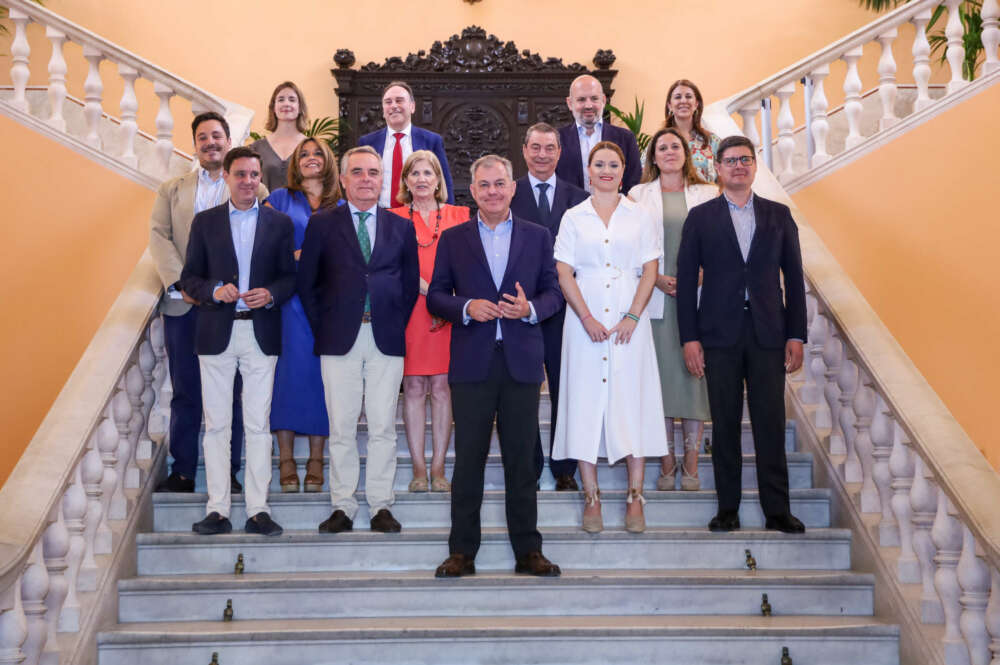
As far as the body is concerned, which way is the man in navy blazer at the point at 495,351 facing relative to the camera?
toward the camera

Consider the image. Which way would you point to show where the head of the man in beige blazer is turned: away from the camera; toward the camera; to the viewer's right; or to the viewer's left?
toward the camera

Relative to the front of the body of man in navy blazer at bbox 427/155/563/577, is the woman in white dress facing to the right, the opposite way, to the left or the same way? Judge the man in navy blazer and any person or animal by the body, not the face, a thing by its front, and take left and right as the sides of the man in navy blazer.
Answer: the same way

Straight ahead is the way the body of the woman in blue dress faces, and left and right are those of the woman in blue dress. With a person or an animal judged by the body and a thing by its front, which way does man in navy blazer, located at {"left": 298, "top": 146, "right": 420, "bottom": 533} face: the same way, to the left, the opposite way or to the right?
the same way

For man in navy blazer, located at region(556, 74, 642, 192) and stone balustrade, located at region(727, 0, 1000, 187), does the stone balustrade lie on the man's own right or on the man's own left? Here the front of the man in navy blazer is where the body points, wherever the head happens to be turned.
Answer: on the man's own left

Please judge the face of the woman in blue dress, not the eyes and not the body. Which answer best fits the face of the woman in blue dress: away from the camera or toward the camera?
toward the camera

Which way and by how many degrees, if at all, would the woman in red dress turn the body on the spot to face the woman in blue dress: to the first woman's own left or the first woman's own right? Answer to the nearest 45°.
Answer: approximately 90° to the first woman's own right

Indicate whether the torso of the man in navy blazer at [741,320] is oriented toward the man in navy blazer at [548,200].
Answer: no

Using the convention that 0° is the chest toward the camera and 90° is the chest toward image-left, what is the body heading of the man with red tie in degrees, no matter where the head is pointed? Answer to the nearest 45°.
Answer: approximately 0°

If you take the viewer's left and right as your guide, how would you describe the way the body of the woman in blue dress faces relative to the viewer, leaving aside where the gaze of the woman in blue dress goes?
facing the viewer

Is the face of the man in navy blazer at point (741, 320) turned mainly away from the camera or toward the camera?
toward the camera

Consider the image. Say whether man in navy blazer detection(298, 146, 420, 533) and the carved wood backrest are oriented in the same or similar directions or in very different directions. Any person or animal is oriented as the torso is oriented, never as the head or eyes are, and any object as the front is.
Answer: same or similar directions

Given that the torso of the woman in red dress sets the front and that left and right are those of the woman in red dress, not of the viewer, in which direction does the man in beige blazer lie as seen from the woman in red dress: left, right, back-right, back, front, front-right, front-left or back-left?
right

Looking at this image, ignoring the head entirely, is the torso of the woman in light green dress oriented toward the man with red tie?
no

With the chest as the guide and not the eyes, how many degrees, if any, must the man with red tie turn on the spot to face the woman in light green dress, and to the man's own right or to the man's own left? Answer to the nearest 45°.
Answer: approximately 45° to the man's own left

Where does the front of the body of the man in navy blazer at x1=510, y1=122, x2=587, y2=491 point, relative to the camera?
toward the camera

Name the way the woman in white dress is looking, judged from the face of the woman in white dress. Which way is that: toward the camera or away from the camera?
toward the camera

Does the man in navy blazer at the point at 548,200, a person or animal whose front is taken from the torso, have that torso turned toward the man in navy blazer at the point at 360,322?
no
